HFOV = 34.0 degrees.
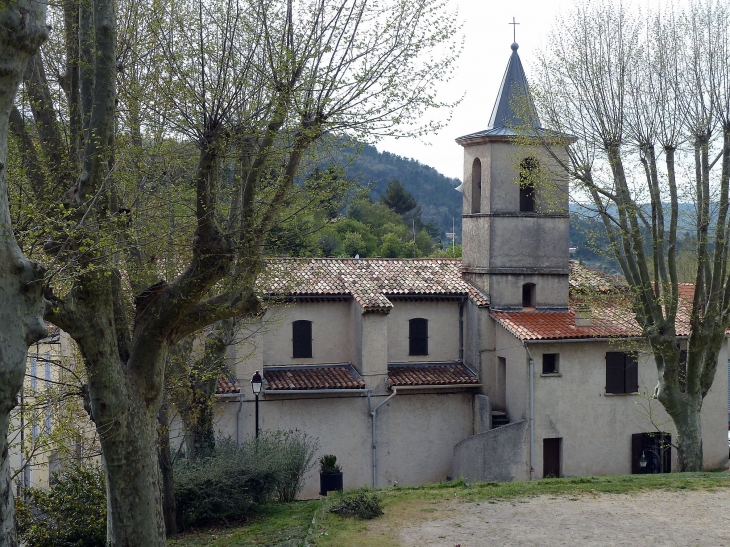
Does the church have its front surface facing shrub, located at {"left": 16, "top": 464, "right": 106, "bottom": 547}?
no

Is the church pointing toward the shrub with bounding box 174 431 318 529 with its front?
no

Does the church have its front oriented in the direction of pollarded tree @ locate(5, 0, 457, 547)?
no

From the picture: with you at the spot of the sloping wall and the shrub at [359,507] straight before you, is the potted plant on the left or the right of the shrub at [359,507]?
right
